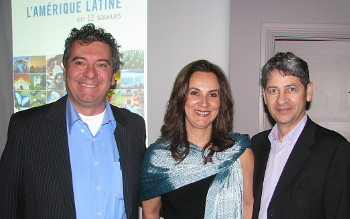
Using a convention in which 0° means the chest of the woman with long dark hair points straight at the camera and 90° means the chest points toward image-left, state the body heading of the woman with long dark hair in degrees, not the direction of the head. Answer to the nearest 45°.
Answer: approximately 0°

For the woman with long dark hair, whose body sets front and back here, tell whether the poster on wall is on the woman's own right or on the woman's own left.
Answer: on the woman's own right
